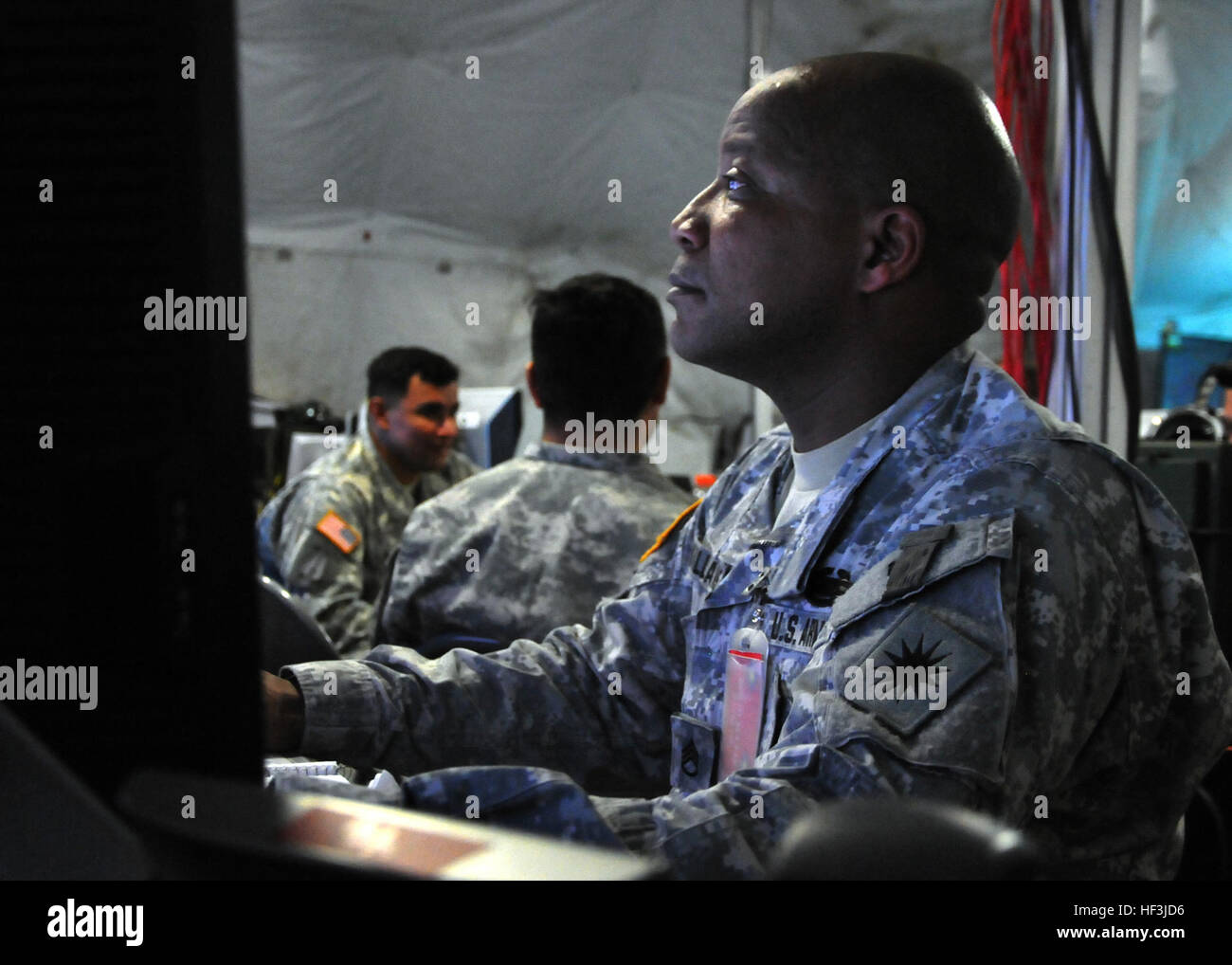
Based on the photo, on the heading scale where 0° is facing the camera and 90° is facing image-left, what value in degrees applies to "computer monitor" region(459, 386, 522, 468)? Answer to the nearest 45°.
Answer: approximately 315°

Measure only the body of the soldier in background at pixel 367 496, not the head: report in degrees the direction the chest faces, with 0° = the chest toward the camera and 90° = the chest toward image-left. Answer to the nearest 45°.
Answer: approximately 315°

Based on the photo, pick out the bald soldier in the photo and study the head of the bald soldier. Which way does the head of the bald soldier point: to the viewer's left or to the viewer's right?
to the viewer's left

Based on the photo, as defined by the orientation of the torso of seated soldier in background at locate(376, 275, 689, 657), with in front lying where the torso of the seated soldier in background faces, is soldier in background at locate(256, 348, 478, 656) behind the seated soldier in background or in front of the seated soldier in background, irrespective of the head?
in front

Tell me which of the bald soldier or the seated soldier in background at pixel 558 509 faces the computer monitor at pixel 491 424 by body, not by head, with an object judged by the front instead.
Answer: the seated soldier in background

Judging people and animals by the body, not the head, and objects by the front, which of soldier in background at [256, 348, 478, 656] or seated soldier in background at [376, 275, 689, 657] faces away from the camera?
the seated soldier in background

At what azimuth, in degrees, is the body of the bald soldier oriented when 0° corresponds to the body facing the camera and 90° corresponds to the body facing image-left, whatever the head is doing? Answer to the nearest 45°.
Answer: approximately 45°

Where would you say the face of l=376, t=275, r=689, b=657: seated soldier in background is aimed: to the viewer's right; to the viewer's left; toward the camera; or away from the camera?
away from the camera

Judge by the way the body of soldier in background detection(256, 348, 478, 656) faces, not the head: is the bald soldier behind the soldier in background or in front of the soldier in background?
in front

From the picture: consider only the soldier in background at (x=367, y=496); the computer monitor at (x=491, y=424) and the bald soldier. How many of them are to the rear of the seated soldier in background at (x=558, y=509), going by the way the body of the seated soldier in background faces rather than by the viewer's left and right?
1

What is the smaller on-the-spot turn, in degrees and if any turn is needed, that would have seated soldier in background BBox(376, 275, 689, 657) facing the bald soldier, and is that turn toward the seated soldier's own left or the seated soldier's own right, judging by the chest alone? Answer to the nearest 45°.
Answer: approximately 180°

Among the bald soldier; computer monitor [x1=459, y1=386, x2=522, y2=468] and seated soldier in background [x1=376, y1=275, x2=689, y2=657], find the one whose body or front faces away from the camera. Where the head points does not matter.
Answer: the seated soldier in background

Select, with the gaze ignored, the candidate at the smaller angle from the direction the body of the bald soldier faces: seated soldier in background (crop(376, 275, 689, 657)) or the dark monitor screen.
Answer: the dark monitor screen

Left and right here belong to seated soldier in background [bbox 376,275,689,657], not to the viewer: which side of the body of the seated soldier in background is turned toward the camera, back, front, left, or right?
back

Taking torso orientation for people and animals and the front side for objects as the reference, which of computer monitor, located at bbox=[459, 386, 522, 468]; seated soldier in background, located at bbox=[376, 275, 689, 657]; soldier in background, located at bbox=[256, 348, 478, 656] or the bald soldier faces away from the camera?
the seated soldier in background
